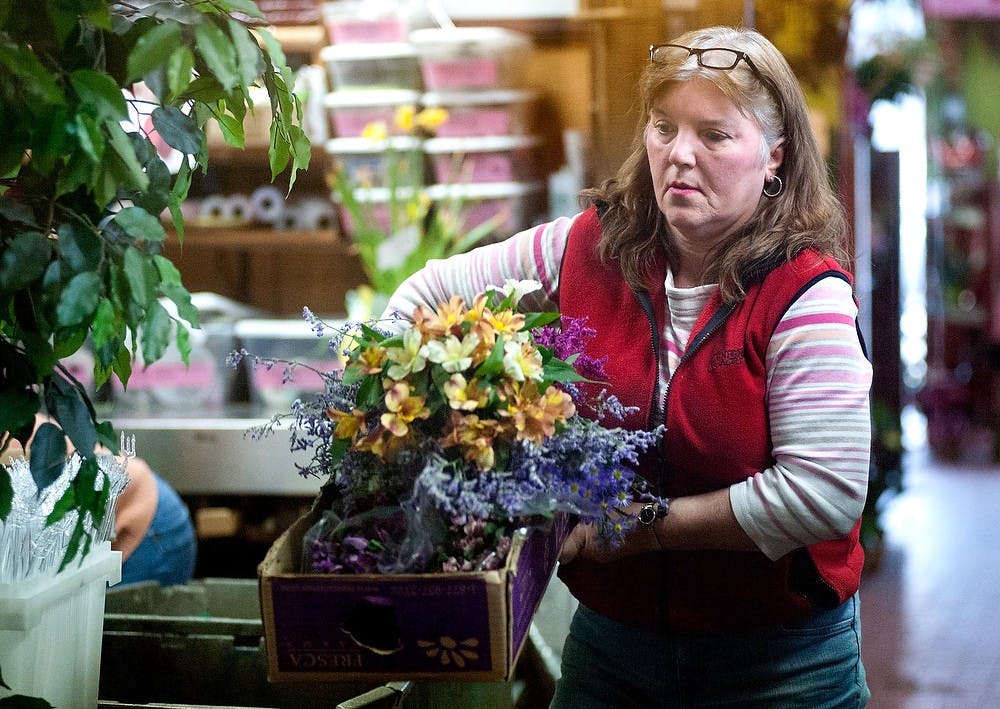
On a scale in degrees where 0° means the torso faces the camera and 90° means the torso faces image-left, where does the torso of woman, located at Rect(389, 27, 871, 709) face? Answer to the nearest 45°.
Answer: approximately 45°

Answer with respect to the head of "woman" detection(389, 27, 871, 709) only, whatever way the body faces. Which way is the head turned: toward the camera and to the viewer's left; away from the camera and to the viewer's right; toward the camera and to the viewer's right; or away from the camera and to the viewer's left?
toward the camera and to the viewer's left

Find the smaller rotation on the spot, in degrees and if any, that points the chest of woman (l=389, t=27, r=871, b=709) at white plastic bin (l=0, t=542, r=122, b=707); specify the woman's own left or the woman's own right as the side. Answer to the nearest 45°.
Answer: approximately 45° to the woman's own right

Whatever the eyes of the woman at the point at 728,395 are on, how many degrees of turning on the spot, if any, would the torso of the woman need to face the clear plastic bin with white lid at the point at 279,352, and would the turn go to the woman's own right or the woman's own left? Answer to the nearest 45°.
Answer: approximately 90° to the woman's own right
